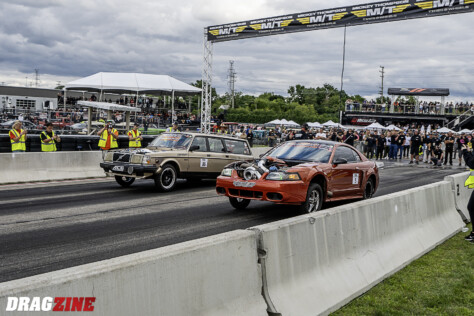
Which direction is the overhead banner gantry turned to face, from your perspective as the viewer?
facing the viewer and to the left of the viewer

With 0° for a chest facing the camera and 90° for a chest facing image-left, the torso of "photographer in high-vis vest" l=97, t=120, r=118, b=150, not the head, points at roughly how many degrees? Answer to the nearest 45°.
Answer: approximately 0°

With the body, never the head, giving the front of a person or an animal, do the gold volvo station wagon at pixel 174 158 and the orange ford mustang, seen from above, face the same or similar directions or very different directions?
same or similar directions

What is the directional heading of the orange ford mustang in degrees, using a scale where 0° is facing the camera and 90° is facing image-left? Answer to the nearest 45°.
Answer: approximately 45°

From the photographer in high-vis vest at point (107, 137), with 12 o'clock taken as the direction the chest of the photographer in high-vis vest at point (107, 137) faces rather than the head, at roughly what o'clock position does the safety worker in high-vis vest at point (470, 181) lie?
the safety worker in high-vis vest at point (470, 181) is roughly at 11 o'clock from the photographer in high-vis vest at point (107, 137).

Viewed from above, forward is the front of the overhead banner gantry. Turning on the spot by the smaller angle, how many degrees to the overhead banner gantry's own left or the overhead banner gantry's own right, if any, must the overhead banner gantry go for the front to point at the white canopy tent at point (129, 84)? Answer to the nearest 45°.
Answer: approximately 45° to the overhead banner gantry's own right

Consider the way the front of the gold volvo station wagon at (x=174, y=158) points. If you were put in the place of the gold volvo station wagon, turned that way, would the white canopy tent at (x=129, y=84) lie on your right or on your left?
on your right

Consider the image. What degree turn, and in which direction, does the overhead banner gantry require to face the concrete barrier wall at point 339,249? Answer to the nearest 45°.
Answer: approximately 45° to its left

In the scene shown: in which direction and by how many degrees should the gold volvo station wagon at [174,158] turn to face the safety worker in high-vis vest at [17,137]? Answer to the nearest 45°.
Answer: approximately 90° to its right

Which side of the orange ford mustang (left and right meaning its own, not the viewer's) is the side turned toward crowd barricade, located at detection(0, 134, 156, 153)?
right

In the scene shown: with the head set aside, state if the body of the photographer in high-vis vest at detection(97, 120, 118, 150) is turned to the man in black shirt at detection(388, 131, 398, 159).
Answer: no

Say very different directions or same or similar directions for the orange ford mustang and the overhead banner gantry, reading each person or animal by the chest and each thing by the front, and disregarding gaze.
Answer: same or similar directions
